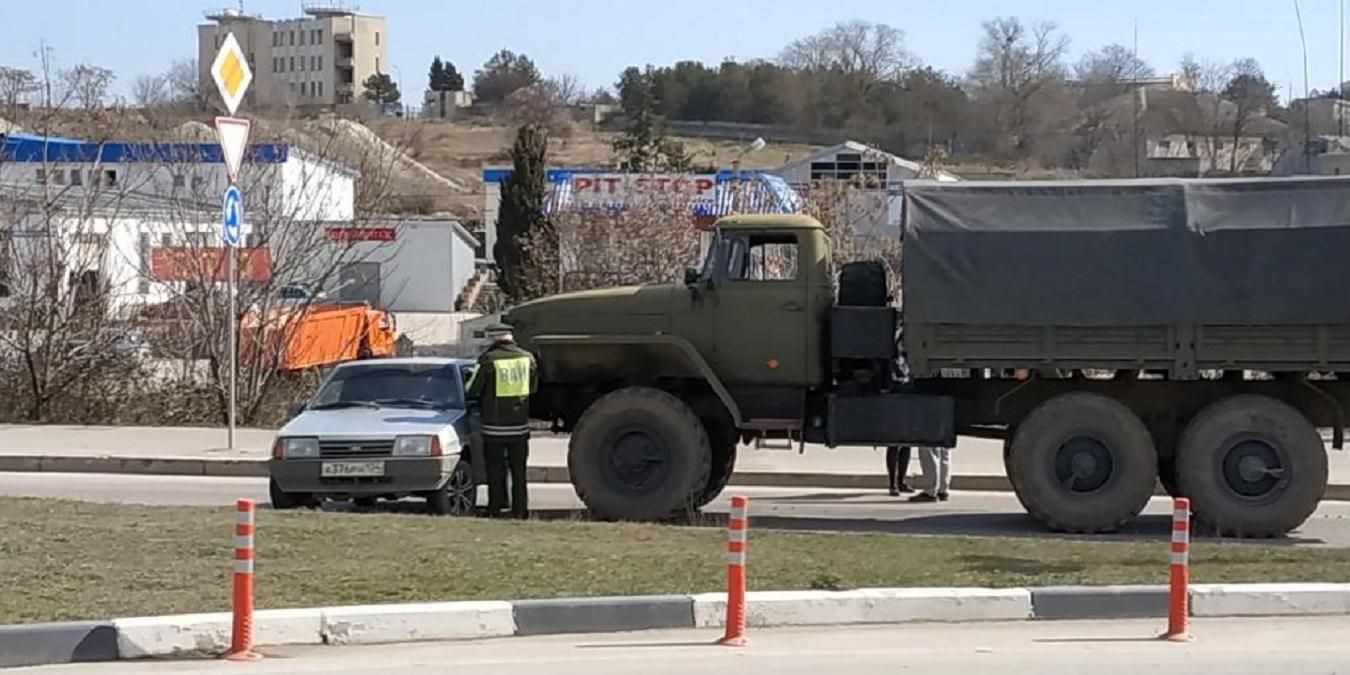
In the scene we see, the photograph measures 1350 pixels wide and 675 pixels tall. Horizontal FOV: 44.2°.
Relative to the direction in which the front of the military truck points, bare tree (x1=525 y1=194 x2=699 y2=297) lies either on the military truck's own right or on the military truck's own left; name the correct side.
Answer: on the military truck's own right

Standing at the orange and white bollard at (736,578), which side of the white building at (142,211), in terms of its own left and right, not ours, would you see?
front

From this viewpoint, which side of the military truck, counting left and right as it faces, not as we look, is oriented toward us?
left

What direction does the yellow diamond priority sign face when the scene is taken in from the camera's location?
facing the viewer and to the right of the viewer

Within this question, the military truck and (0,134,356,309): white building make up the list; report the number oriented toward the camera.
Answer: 1

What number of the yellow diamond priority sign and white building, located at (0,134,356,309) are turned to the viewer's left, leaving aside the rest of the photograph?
0

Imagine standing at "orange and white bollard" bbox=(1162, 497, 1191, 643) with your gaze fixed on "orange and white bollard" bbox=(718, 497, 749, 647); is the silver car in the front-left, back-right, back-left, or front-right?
front-right

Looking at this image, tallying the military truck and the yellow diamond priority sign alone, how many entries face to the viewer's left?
1

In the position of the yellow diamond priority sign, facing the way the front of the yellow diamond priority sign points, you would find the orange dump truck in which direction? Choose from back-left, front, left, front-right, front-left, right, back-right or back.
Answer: back-left

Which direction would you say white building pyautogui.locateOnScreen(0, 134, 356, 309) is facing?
toward the camera

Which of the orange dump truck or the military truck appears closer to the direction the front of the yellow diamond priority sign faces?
the military truck

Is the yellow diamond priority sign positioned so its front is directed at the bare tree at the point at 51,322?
no

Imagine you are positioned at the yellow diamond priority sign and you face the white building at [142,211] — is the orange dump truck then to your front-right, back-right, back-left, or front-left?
front-right

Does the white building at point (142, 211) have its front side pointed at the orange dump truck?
no

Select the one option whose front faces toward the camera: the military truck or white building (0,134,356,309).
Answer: the white building
